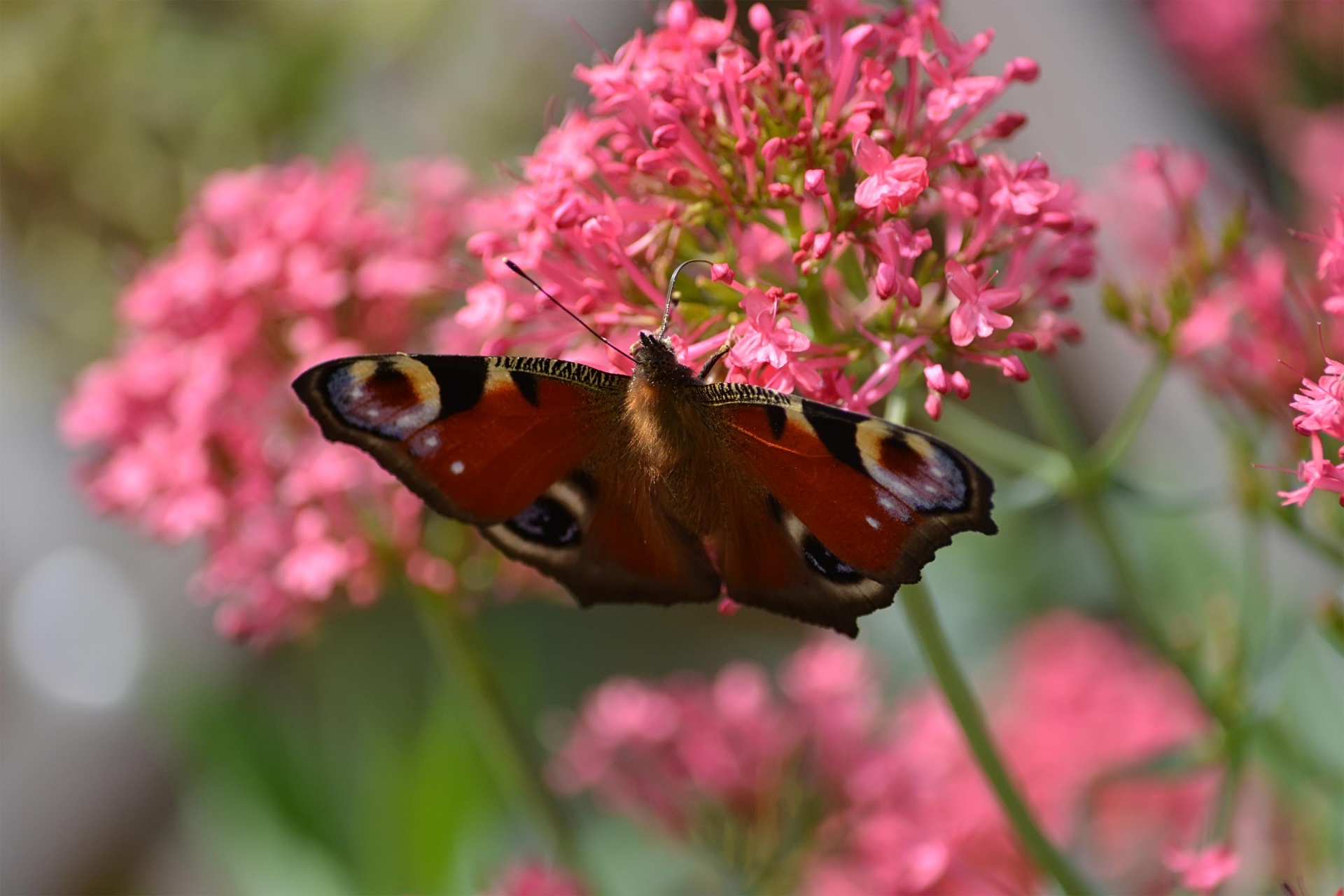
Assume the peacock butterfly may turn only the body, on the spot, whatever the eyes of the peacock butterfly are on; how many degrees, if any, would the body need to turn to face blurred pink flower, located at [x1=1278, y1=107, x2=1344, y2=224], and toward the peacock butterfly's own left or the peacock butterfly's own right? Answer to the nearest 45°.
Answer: approximately 45° to the peacock butterfly's own right

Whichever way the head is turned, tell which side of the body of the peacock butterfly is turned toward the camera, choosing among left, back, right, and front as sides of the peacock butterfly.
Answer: back

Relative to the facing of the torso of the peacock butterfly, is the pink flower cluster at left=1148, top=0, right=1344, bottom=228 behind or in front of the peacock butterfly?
in front
